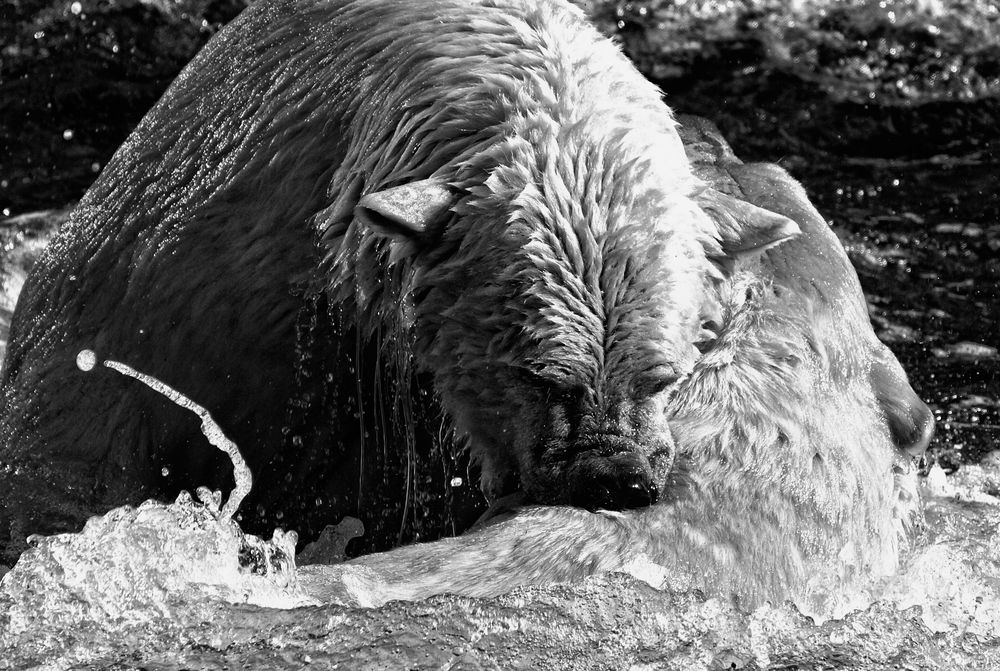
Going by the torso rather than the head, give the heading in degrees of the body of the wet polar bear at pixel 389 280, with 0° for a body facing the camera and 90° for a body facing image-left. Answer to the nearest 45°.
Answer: approximately 315°
